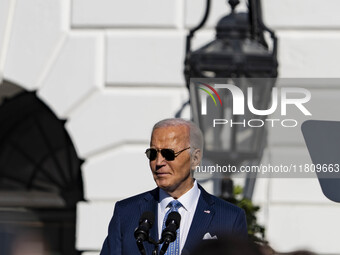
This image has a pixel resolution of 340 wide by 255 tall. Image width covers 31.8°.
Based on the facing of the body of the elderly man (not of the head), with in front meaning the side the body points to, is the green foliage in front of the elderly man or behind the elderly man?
behind

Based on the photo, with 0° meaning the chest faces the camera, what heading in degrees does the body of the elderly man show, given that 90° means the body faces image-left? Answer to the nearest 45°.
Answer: approximately 45°

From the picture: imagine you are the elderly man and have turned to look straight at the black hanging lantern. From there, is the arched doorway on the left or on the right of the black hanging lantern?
left

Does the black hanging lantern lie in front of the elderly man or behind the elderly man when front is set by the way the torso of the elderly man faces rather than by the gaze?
behind

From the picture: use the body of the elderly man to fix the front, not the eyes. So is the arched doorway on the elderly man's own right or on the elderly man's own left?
on the elderly man's own right

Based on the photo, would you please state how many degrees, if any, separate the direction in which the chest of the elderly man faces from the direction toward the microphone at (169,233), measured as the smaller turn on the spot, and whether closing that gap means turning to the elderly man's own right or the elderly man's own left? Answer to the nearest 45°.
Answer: approximately 45° to the elderly man's own left
